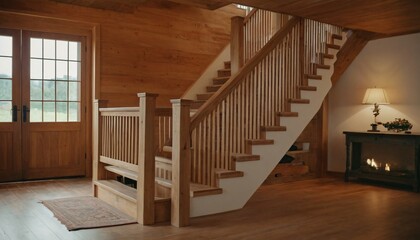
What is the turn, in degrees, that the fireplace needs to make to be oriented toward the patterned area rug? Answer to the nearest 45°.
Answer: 0° — it already faces it

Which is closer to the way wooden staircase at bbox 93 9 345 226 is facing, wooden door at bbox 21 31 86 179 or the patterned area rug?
the patterned area rug

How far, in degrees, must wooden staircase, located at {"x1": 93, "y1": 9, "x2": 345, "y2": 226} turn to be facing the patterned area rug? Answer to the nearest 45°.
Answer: approximately 45° to its right

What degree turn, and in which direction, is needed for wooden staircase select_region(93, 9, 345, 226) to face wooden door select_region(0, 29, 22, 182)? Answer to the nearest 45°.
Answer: approximately 90° to its right

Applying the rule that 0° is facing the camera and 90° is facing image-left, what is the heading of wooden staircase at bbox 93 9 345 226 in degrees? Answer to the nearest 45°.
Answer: approximately 45°

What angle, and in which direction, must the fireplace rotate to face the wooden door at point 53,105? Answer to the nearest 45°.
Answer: approximately 45° to its right

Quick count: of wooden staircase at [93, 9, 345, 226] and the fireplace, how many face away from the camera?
0
